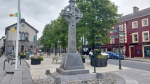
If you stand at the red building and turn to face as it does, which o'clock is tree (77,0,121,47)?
The tree is roughly at 11 o'clock from the red building.

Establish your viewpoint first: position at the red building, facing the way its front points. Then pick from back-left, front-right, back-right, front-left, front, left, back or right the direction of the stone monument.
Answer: front-left

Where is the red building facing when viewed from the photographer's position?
facing the viewer and to the left of the viewer
